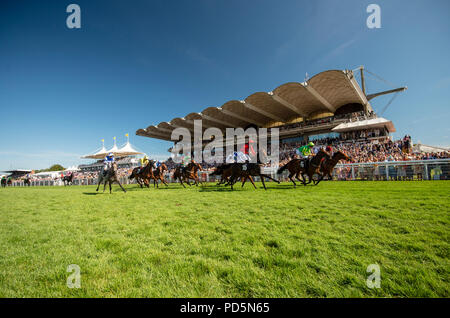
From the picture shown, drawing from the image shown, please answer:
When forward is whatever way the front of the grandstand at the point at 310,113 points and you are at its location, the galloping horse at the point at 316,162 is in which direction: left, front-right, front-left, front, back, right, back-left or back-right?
front-left

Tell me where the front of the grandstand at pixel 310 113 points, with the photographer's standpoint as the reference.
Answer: facing the viewer and to the left of the viewer
